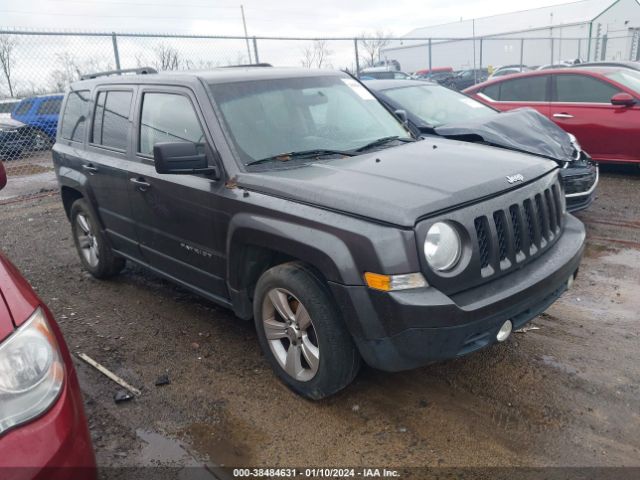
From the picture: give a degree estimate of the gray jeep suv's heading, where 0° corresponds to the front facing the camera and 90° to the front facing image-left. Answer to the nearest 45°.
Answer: approximately 315°

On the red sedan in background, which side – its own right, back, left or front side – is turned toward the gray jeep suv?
right

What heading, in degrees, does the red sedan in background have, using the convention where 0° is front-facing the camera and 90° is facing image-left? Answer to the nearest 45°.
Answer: approximately 270°

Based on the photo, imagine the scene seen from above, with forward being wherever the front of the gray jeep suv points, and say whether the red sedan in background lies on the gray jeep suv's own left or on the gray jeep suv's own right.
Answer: on the gray jeep suv's own left

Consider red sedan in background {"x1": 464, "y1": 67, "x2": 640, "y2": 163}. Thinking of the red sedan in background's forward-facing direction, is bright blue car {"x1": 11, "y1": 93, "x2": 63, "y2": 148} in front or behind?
behind
